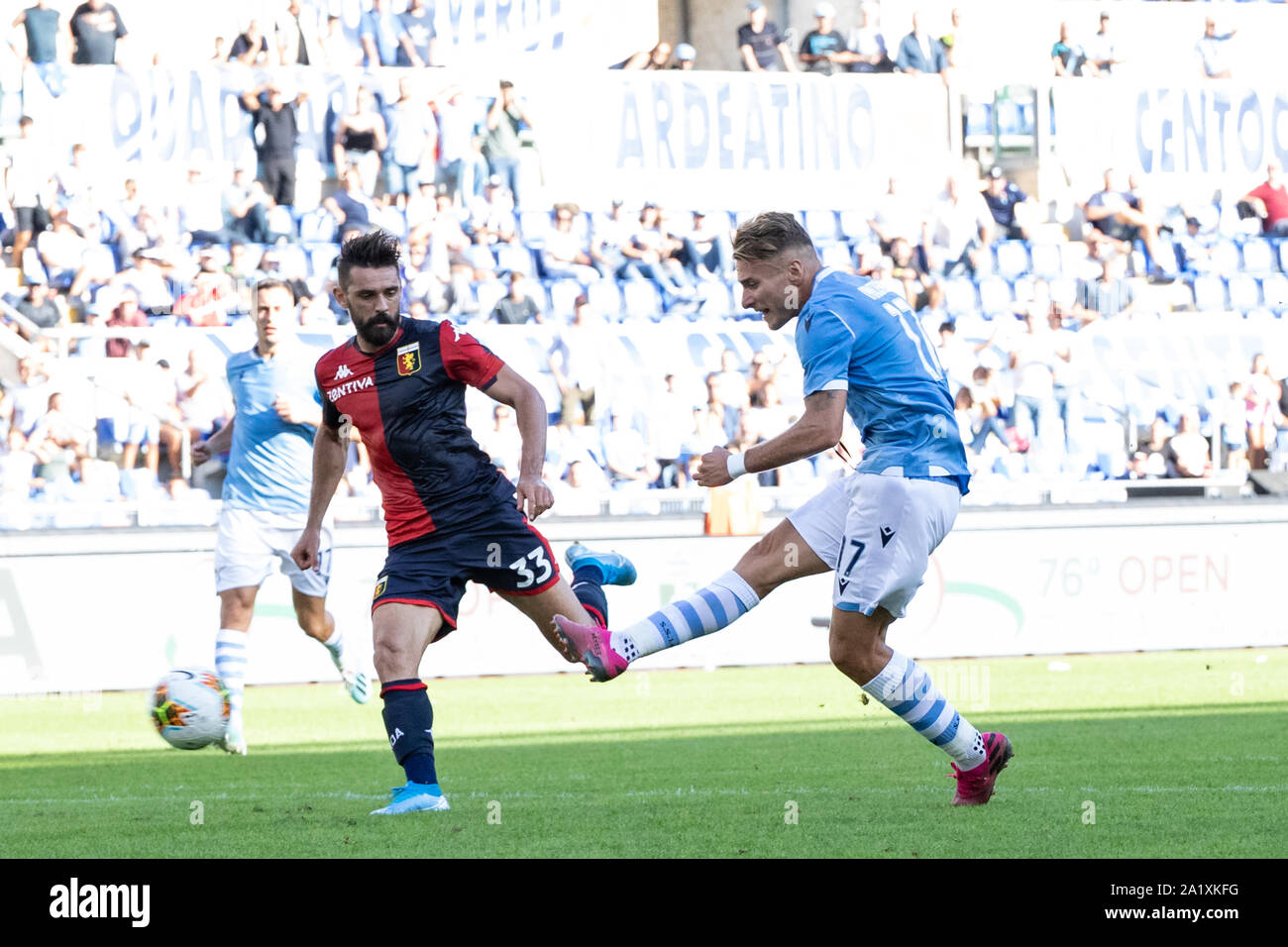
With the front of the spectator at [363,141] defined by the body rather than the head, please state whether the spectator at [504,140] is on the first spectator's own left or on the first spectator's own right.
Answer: on the first spectator's own left

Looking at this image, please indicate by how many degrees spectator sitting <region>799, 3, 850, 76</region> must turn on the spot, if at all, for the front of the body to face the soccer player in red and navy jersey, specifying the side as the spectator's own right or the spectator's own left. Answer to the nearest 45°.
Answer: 0° — they already face them

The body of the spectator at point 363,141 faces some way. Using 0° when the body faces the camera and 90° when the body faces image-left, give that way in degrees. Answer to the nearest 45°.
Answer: approximately 0°

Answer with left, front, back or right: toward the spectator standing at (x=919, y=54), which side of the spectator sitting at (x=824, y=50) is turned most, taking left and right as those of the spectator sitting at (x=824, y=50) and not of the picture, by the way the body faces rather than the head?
left

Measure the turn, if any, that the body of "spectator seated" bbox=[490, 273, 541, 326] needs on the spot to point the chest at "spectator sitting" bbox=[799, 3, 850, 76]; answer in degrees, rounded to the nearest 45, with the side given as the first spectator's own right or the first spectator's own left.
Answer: approximately 135° to the first spectator's own left

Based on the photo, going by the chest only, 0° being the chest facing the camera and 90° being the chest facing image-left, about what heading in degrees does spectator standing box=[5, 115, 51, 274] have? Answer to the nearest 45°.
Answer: approximately 0°

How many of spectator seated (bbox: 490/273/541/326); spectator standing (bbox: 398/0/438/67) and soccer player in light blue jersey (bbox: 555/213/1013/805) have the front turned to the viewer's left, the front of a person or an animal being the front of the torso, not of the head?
1

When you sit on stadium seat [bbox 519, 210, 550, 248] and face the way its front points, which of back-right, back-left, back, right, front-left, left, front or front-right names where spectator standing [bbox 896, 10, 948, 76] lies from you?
back-left

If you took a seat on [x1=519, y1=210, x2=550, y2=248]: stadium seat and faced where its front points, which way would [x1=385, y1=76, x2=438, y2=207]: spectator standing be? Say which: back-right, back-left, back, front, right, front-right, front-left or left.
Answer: right

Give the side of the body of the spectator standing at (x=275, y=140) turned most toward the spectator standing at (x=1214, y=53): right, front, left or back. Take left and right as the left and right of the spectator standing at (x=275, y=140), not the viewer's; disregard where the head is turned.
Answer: left
